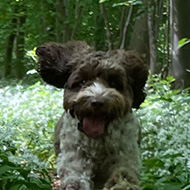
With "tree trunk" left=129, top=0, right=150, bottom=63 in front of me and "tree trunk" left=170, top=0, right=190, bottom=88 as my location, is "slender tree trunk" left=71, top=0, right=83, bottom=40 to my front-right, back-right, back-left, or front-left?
front-left

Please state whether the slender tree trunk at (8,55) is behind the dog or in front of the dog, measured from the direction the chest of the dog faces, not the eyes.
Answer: behind

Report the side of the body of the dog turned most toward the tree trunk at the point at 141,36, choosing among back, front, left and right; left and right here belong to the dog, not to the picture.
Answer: back

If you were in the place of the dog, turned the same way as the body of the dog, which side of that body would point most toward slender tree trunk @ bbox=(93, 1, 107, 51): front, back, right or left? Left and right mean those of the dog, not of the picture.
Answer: back

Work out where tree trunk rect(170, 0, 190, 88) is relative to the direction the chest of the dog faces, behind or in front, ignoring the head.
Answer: behind

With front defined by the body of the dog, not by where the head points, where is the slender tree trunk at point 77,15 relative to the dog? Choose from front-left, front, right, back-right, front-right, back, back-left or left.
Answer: back

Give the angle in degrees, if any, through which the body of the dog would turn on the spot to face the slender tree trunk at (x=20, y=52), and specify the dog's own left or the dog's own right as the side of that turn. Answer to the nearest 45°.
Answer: approximately 180°

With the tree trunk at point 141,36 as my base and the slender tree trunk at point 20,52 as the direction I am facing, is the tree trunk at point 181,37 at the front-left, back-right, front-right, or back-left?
back-left

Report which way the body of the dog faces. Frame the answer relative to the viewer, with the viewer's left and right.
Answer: facing the viewer
